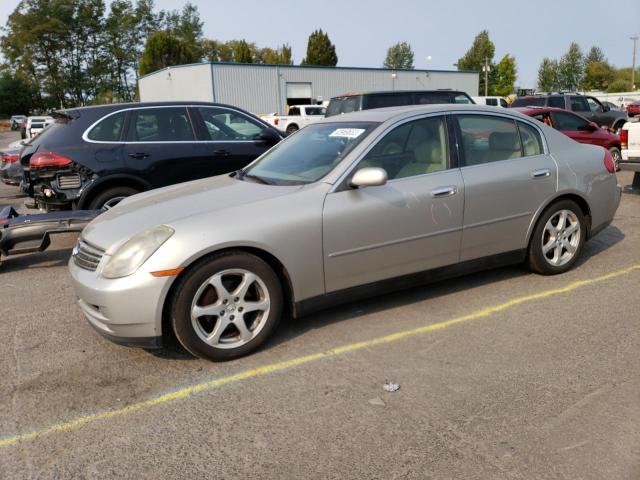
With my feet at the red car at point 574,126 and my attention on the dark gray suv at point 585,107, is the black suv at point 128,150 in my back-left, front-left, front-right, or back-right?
back-left

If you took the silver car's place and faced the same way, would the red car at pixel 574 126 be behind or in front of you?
behind

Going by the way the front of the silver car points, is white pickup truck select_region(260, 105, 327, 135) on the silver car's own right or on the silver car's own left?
on the silver car's own right

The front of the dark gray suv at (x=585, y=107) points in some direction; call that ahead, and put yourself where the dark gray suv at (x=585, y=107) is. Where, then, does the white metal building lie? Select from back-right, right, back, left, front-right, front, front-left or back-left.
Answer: back-left

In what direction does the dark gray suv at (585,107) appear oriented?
to the viewer's right

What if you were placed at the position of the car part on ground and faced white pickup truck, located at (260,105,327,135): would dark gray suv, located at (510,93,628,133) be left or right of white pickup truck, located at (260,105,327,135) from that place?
right
